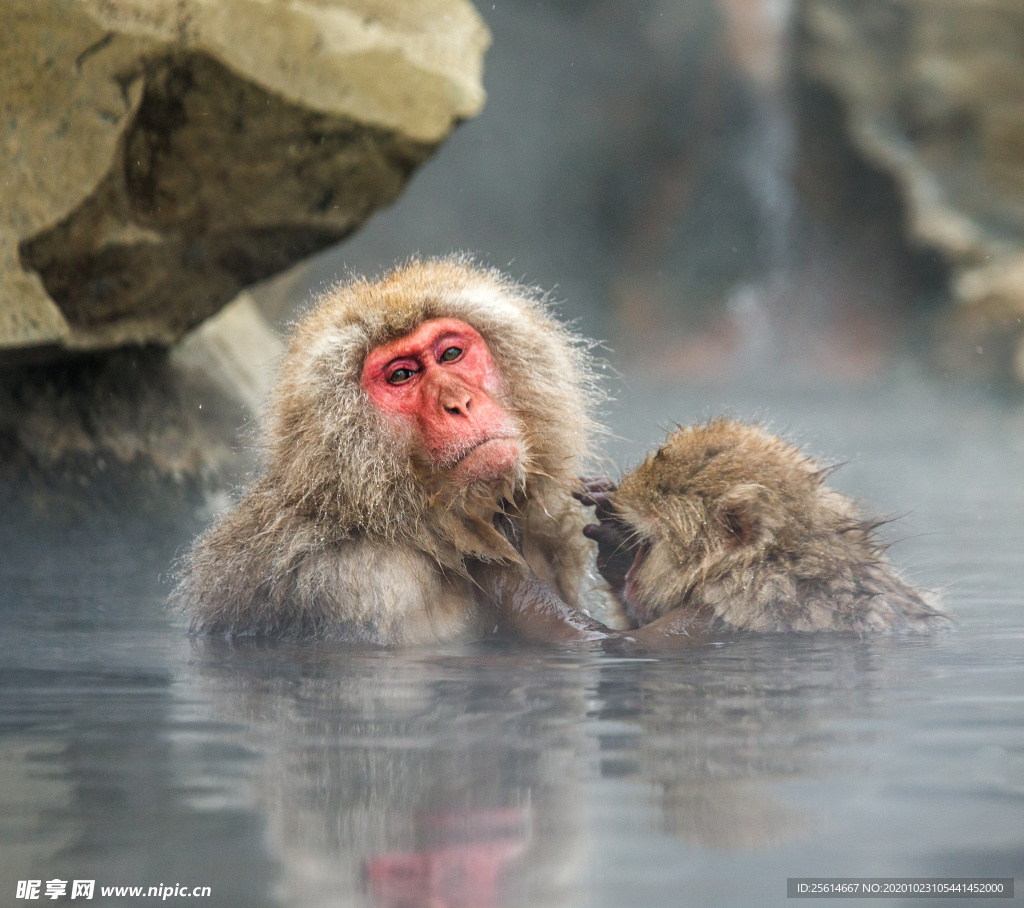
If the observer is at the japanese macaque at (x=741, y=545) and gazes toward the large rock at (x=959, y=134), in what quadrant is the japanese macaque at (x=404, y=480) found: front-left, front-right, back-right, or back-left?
back-left

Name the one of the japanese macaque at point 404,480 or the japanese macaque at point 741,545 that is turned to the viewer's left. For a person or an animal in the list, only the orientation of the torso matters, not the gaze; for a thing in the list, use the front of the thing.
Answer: the japanese macaque at point 741,545

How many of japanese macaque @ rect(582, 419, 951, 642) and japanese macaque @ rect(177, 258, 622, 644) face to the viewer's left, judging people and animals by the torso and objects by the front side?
1

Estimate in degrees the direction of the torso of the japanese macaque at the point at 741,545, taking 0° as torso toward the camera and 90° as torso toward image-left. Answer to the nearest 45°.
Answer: approximately 90°

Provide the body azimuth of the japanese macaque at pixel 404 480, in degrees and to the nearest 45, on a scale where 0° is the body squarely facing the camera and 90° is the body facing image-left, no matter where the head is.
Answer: approximately 315°

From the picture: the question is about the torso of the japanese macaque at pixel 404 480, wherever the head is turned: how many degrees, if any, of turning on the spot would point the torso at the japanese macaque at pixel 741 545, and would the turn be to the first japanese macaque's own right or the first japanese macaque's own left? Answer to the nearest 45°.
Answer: approximately 45° to the first japanese macaque's own left

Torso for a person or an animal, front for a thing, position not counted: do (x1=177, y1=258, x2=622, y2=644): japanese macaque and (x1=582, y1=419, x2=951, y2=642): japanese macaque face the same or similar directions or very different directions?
very different directions
